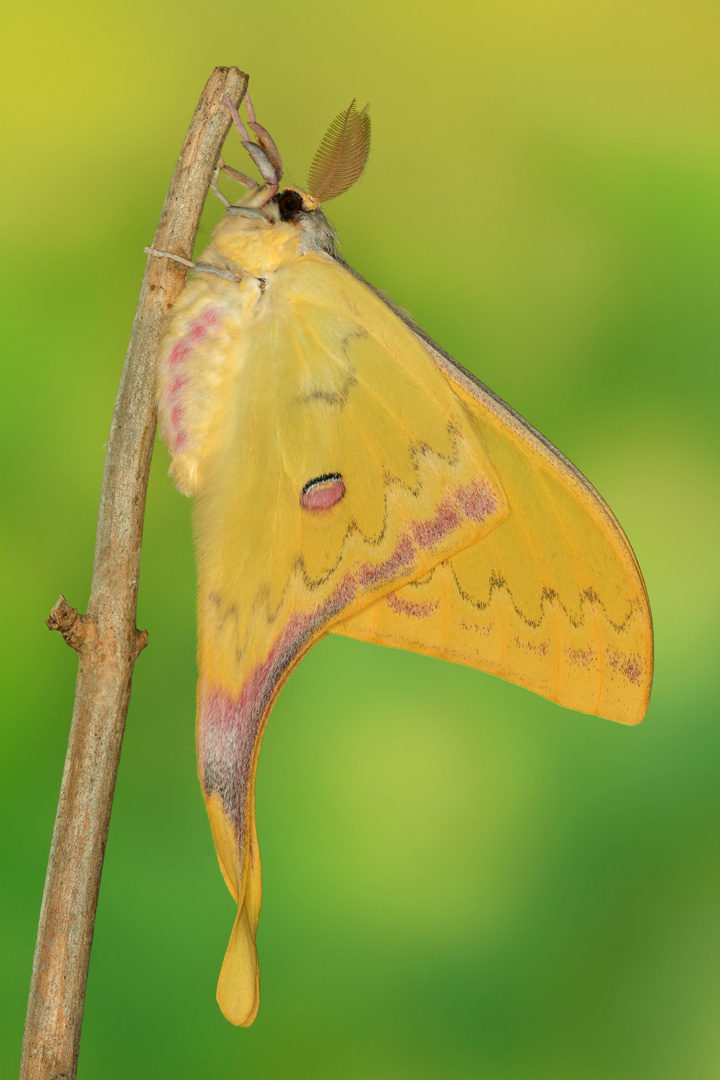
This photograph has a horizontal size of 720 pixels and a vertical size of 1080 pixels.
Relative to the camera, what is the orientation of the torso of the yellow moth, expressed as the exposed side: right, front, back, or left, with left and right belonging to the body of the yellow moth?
left
